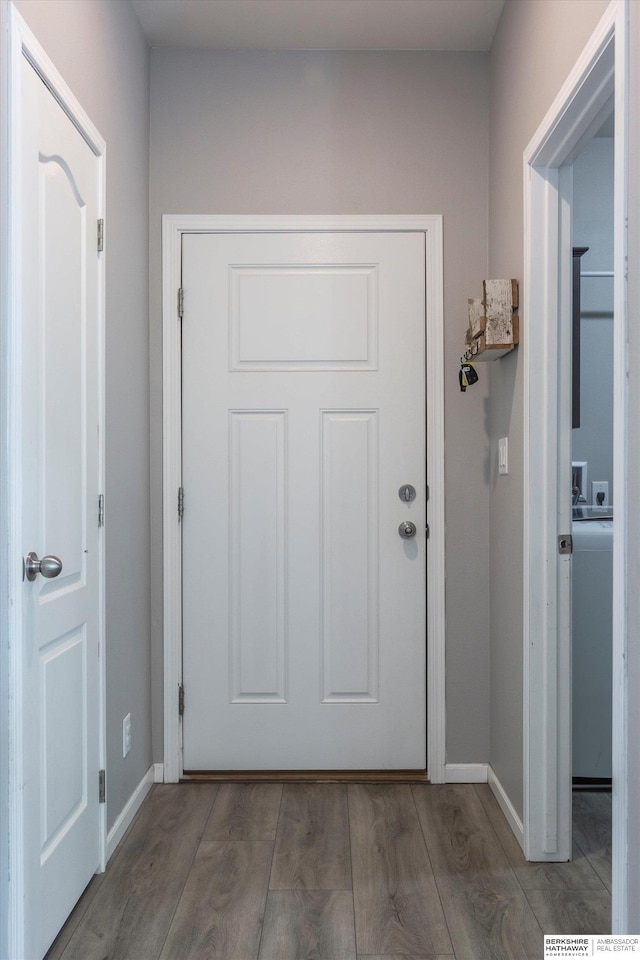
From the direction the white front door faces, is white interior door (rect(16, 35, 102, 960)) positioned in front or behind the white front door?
in front

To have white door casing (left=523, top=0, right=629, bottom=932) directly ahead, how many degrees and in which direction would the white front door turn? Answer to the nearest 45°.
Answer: approximately 45° to its left

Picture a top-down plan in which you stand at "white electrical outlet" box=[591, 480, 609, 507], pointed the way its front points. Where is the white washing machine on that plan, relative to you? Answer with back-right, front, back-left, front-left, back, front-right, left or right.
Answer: front

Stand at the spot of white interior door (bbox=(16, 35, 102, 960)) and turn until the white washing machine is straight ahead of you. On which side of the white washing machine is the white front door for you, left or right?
left

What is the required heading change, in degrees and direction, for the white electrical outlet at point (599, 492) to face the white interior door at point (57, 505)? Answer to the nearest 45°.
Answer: approximately 45° to its right

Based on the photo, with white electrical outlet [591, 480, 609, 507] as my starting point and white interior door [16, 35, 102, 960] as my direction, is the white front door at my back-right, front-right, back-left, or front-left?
front-right

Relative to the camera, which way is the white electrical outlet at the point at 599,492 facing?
toward the camera

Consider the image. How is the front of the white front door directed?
toward the camera

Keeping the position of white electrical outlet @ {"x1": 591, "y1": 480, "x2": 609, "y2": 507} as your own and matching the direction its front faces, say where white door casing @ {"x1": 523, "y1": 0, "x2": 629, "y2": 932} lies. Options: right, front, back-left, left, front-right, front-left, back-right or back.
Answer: front

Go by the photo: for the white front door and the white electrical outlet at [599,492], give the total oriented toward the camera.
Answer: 2

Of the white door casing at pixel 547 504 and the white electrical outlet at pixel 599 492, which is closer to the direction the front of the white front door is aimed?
the white door casing
